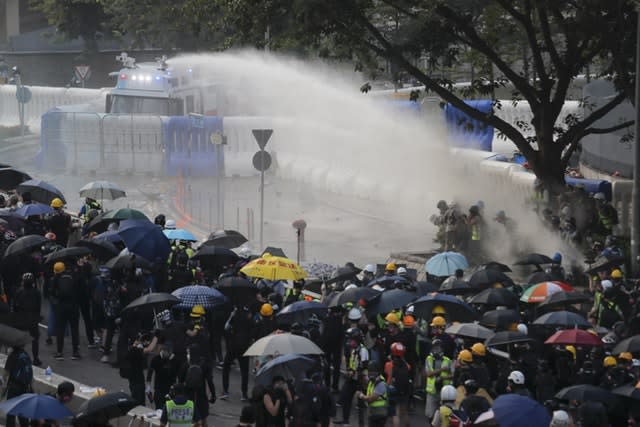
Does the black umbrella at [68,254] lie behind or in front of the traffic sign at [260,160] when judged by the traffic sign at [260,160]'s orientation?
behind

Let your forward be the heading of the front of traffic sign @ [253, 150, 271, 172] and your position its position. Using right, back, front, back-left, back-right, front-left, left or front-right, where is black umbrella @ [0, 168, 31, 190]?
left

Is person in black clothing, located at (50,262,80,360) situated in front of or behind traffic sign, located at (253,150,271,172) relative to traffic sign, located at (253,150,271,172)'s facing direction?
behind

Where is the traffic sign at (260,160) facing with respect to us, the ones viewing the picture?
facing away from the viewer

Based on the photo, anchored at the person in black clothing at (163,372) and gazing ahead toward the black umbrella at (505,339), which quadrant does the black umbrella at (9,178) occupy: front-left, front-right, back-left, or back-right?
back-left

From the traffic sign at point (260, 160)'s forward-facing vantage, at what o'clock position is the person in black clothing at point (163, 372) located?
The person in black clothing is roughly at 6 o'clock from the traffic sign.

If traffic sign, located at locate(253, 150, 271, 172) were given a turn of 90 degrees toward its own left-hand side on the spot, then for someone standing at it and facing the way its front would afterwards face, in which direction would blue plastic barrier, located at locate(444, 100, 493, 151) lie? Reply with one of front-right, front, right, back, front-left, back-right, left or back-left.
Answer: back-right
